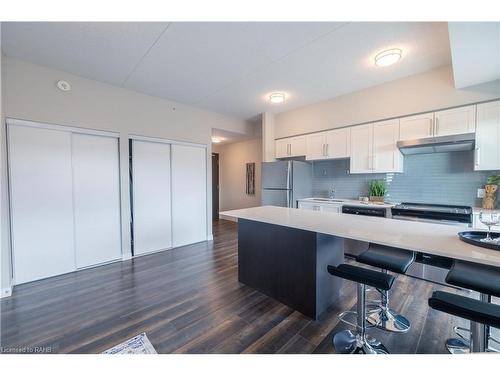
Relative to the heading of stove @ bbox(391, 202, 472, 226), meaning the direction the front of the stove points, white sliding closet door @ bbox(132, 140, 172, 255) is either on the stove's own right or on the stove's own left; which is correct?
on the stove's own right

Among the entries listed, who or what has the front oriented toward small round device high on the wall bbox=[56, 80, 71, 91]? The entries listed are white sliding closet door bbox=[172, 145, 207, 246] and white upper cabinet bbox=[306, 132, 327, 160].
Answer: the white upper cabinet

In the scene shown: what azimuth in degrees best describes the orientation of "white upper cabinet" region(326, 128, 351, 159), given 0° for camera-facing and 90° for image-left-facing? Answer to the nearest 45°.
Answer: approximately 45°

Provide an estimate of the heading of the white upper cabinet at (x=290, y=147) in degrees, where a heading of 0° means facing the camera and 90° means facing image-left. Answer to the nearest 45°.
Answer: approximately 45°
